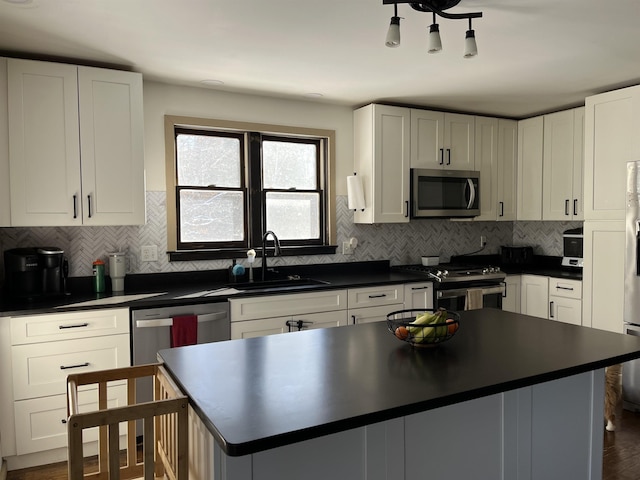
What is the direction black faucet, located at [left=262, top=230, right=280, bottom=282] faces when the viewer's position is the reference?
facing the viewer and to the right of the viewer

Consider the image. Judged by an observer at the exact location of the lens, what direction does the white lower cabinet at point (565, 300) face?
facing the viewer and to the left of the viewer

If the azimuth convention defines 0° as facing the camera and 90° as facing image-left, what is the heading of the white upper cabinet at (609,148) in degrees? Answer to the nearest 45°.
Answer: approximately 45°

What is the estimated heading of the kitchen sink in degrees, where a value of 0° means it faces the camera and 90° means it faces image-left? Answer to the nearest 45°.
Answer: approximately 315°

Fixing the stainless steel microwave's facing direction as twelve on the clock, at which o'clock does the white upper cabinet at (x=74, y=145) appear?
The white upper cabinet is roughly at 3 o'clock from the stainless steel microwave.

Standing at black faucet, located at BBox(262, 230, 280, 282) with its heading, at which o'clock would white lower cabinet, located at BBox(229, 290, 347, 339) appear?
The white lower cabinet is roughly at 1 o'clock from the black faucet.

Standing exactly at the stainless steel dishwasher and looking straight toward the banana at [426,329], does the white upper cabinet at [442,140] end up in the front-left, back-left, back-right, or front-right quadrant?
front-left

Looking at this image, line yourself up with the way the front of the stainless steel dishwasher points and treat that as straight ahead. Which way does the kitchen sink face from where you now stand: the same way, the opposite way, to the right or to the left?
the same way

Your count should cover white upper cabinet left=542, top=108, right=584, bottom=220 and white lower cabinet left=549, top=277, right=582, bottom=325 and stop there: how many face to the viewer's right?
0

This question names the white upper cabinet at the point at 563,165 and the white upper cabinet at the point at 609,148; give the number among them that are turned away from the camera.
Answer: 0

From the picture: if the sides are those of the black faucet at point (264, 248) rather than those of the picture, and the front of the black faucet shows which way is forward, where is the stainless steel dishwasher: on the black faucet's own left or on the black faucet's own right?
on the black faucet's own right

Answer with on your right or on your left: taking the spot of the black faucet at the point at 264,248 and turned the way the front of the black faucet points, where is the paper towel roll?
on your left

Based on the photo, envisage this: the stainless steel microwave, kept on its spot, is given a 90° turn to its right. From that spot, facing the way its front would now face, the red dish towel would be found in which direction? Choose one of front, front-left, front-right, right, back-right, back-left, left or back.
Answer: front

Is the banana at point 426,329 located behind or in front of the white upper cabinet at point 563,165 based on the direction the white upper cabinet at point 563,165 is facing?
in front
